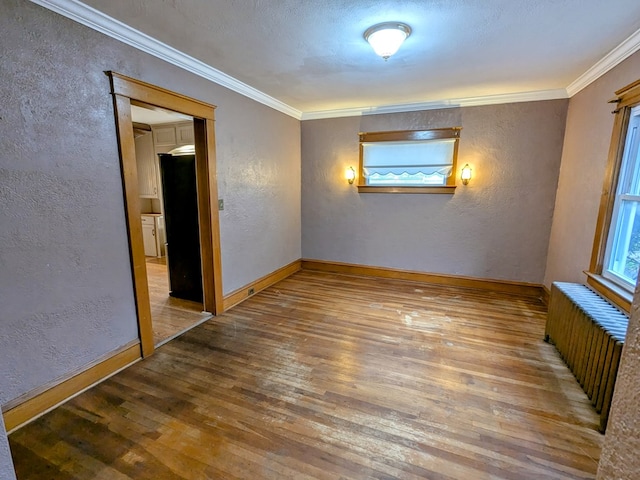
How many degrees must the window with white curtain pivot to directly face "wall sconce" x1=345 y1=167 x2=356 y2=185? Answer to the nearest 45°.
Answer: approximately 90° to its right

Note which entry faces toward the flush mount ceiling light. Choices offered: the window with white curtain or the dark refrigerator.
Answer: the window with white curtain

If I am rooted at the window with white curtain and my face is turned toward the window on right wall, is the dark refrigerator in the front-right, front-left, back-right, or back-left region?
back-right

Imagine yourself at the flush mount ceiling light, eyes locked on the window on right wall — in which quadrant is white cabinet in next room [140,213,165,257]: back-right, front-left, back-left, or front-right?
back-left

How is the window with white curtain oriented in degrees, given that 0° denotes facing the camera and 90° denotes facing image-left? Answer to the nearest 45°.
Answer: approximately 0°

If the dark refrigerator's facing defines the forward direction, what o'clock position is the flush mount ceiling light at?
The flush mount ceiling light is roughly at 8 o'clock from the dark refrigerator.
